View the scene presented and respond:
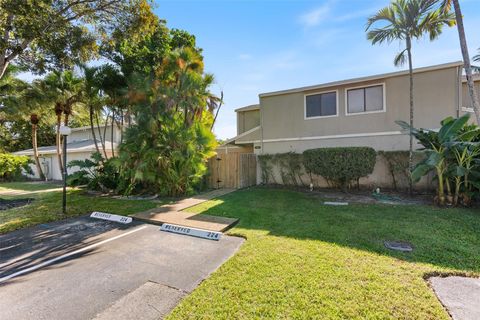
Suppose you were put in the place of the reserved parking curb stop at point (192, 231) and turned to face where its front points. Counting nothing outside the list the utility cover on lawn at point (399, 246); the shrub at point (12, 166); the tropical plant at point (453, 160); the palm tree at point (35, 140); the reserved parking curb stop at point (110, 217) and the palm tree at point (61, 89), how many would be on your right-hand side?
4

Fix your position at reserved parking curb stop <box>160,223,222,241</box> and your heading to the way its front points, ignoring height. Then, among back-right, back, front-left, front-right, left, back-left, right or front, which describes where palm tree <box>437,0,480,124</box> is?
back-left

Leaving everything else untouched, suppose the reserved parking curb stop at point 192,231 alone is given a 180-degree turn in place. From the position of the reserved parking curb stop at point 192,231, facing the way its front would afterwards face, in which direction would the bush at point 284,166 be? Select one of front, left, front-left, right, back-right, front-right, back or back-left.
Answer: front

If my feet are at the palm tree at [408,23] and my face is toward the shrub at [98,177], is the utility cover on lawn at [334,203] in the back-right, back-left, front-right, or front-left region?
front-left

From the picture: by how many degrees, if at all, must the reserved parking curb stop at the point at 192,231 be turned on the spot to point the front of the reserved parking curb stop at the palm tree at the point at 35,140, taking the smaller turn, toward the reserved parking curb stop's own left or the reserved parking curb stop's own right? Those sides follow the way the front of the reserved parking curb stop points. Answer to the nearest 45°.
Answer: approximately 90° to the reserved parking curb stop's own right

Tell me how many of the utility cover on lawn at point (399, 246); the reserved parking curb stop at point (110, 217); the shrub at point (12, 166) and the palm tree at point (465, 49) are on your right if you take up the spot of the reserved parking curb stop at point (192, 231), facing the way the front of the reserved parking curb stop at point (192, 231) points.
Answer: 2

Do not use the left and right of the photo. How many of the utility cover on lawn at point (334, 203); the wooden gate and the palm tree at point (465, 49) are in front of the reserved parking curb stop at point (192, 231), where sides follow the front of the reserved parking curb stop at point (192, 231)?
0

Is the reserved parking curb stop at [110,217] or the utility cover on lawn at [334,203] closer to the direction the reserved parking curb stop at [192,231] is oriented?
the reserved parking curb stop at [110,217]

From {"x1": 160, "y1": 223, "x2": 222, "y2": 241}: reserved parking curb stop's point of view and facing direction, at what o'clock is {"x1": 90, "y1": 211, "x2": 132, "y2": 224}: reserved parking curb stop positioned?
{"x1": 90, "y1": 211, "x2": 132, "y2": 224}: reserved parking curb stop is roughly at 3 o'clock from {"x1": 160, "y1": 223, "x2": 222, "y2": 241}: reserved parking curb stop.

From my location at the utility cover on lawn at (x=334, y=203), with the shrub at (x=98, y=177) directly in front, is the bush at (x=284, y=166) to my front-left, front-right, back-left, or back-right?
front-right

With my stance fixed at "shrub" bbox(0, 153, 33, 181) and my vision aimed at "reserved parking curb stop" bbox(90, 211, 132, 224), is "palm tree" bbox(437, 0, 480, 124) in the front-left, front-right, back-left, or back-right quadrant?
front-left

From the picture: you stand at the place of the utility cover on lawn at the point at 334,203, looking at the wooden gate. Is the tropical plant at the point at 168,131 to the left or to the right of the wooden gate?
left

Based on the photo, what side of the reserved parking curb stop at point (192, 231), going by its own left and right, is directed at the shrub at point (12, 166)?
right
